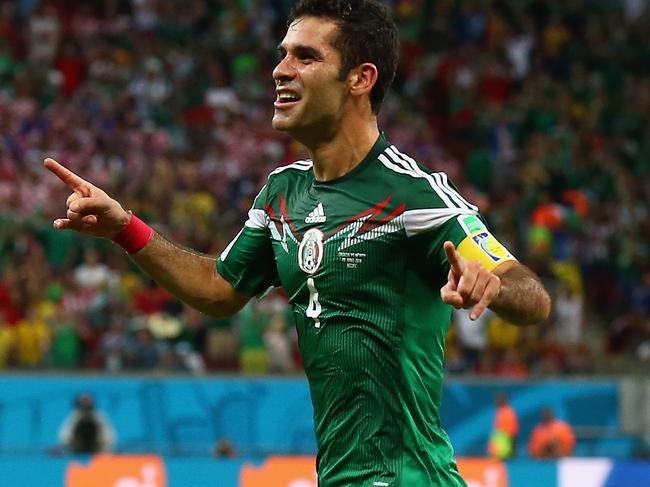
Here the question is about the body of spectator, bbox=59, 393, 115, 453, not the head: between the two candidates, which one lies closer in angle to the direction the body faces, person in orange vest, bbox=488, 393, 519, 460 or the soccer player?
the soccer player

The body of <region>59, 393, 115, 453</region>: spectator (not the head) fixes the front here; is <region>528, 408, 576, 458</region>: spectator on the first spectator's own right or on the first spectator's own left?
on the first spectator's own left

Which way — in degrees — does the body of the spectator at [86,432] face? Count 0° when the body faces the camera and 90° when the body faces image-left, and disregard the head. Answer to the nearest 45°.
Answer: approximately 0°

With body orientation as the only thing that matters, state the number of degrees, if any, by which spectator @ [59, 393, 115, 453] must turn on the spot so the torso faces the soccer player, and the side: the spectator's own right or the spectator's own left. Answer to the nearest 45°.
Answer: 0° — they already face them

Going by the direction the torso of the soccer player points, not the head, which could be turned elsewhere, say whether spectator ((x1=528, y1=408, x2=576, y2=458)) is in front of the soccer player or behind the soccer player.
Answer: behind

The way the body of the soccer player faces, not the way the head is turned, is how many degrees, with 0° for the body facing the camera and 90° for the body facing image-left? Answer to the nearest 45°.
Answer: approximately 45°

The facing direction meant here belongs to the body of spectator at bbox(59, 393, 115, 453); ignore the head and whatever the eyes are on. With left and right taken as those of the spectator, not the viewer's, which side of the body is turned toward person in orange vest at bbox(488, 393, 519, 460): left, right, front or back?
left

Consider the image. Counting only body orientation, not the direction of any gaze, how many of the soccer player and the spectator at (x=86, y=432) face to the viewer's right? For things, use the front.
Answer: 0

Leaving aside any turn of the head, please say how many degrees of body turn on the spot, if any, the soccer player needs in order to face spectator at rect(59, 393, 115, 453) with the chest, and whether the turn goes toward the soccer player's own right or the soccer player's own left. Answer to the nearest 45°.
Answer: approximately 135° to the soccer player's own right
